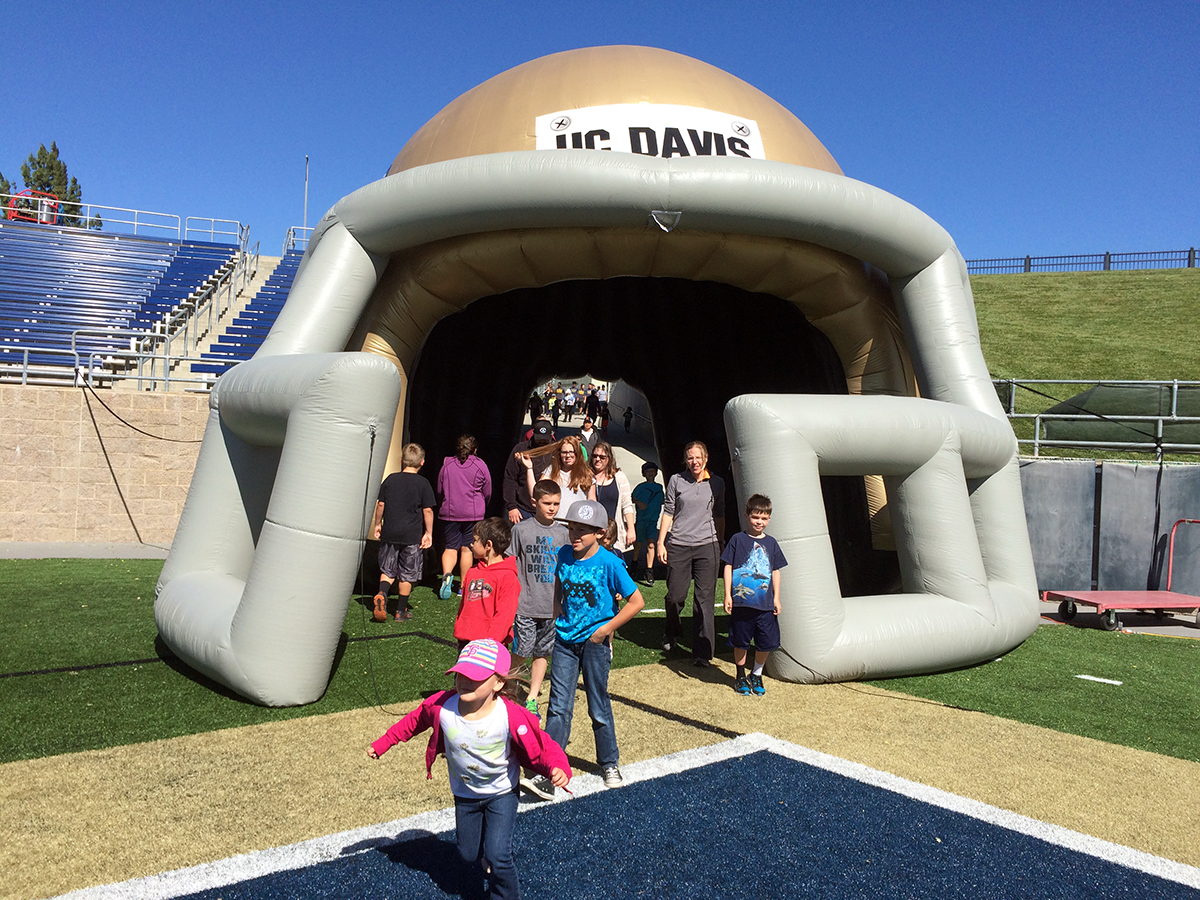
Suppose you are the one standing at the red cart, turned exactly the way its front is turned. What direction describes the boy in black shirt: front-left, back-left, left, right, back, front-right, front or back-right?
front-left

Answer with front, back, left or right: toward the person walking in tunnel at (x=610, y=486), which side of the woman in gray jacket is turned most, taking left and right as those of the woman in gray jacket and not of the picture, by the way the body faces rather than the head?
back

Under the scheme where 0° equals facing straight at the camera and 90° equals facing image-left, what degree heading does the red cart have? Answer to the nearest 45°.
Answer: approximately 90°

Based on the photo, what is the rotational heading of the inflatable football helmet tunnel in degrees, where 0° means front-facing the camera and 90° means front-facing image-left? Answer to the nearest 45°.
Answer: approximately 0°
